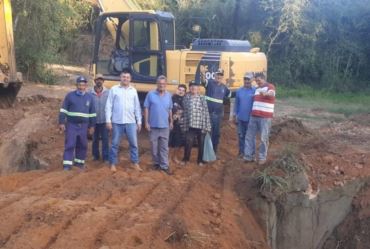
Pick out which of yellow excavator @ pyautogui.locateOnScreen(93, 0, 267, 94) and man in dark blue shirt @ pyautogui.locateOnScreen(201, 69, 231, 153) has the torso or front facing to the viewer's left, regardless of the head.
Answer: the yellow excavator

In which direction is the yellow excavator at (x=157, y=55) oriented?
to the viewer's left

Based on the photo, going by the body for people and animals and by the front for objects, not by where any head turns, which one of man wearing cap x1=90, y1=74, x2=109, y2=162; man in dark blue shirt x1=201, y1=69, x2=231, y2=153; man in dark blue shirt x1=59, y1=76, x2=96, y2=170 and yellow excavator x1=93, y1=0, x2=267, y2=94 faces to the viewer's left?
the yellow excavator

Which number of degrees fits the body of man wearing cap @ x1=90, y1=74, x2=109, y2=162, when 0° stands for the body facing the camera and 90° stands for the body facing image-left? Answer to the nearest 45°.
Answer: approximately 0°

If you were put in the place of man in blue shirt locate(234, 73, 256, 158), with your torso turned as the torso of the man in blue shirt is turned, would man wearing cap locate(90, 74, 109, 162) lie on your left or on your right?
on your right
